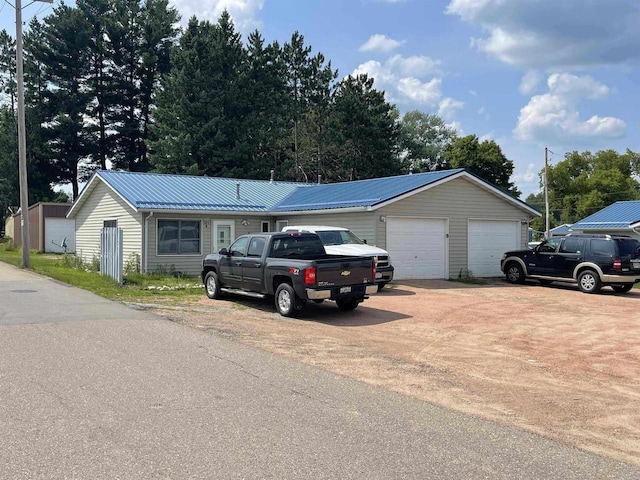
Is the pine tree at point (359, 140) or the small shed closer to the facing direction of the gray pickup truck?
the small shed

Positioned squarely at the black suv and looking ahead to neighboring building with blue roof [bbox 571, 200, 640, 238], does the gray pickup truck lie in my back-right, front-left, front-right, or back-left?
back-left

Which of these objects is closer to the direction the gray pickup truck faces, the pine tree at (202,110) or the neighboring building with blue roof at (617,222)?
the pine tree

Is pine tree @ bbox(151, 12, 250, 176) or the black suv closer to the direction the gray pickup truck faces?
the pine tree

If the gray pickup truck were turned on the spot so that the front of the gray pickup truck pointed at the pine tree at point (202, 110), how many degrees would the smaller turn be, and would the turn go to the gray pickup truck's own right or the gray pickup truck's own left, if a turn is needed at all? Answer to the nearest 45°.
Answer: approximately 45° to the gray pickup truck's own right

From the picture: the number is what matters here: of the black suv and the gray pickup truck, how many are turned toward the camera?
0

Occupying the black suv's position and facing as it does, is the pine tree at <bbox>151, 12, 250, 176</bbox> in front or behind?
in front

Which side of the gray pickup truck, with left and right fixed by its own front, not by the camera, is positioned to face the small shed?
front

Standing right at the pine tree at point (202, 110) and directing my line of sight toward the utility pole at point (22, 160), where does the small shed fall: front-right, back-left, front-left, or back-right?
front-right

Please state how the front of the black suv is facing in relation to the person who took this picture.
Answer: facing away from the viewer and to the left of the viewer

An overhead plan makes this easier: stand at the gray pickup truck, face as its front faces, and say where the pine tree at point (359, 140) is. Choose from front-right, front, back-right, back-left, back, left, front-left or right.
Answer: front-right

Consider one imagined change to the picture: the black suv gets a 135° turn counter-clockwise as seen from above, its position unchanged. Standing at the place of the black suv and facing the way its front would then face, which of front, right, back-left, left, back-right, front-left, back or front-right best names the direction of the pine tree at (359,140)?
back-right

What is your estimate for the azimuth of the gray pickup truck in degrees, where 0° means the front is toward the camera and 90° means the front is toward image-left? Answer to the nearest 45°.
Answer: approximately 135°

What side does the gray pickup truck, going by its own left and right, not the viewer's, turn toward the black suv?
right
